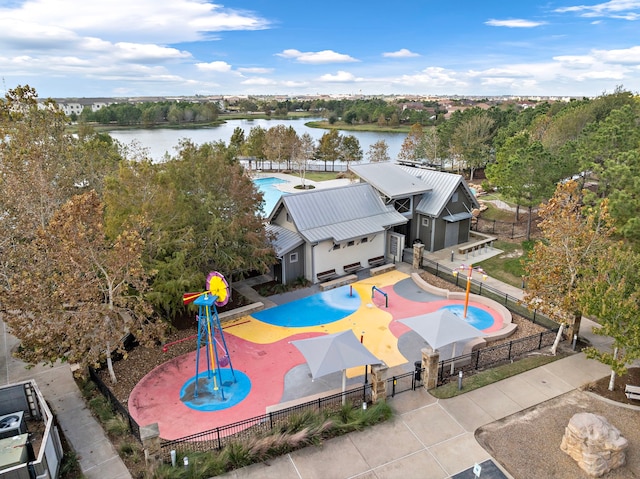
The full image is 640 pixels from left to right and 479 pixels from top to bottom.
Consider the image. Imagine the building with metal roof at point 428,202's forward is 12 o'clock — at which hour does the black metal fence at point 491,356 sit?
The black metal fence is roughly at 1 o'clock from the building with metal roof.

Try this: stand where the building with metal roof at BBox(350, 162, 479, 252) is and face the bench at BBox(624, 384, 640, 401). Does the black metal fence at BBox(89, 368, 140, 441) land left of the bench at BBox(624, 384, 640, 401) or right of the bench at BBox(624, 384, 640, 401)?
right

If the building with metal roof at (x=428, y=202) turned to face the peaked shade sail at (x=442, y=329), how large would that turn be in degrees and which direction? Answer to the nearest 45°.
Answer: approximately 45° to its right

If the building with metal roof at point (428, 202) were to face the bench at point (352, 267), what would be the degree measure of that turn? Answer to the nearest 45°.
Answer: approximately 90° to its right

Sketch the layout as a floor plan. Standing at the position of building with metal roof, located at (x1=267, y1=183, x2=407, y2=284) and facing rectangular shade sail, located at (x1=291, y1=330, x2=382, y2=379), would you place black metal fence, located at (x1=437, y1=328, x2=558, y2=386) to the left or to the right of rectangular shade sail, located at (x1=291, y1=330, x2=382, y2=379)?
left

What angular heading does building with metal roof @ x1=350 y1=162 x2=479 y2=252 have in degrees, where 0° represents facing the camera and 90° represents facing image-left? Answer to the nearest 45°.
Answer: approximately 315°

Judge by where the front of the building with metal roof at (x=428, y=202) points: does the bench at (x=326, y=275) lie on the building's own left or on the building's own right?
on the building's own right

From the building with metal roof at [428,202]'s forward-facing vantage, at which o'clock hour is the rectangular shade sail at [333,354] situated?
The rectangular shade sail is roughly at 2 o'clock from the building with metal roof.

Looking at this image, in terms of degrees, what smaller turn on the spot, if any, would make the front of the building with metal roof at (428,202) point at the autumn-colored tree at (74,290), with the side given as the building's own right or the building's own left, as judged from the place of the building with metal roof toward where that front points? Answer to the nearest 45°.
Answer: approximately 90° to the building's own right

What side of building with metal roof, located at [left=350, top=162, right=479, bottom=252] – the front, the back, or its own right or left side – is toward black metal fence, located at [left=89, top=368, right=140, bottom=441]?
right

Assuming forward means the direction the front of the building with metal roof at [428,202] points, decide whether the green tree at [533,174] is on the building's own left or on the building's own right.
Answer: on the building's own left

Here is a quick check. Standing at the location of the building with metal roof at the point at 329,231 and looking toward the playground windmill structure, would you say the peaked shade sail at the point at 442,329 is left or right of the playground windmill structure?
left
